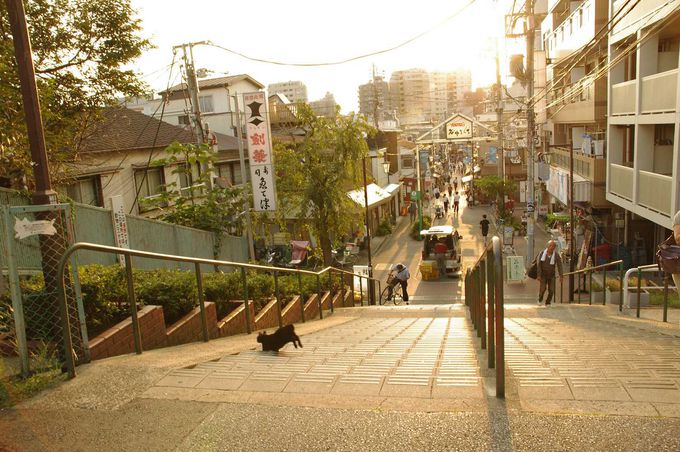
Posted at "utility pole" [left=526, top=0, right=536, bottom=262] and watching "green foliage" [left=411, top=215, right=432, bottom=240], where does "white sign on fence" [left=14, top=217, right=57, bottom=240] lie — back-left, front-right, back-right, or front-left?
back-left

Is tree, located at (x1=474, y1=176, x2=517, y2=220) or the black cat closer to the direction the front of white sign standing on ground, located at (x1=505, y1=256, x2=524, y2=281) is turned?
the black cat

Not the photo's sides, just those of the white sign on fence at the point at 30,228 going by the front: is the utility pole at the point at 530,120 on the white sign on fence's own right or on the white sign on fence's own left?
on the white sign on fence's own left

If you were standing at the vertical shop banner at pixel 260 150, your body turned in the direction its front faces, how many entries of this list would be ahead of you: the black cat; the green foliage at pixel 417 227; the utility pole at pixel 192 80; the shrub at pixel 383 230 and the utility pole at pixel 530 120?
1

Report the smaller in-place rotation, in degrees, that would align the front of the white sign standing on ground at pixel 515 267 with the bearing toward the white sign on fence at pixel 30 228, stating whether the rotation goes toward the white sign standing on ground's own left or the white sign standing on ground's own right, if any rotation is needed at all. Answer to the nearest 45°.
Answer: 0° — it already faces it

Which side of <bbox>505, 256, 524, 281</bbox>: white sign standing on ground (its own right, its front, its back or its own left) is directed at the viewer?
front

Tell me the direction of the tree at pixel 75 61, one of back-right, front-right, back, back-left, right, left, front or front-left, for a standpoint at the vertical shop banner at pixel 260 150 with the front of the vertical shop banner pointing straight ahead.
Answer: front-right

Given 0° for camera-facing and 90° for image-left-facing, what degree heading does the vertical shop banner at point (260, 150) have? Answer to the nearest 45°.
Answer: approximately 0°

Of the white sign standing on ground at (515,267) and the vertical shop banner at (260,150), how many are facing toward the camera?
2

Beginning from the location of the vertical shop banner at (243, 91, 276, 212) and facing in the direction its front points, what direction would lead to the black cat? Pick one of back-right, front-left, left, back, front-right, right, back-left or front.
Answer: front

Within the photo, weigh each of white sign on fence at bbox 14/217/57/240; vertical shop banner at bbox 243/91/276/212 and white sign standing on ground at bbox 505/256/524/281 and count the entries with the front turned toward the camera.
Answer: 3

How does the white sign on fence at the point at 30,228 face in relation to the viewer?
toward the camera

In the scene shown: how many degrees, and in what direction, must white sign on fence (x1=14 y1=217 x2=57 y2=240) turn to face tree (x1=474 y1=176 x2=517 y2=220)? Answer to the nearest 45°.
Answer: approximately 135° to its left

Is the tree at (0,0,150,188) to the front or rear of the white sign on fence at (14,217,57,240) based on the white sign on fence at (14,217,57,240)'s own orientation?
to the rear

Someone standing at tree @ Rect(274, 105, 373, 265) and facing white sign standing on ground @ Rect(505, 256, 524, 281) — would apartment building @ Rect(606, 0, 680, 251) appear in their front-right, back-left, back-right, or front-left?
front-right

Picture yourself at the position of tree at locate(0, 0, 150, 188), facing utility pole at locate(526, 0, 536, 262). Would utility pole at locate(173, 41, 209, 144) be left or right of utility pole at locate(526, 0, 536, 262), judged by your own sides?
left

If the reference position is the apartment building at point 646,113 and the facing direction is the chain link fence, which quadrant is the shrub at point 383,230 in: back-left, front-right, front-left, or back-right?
back-right

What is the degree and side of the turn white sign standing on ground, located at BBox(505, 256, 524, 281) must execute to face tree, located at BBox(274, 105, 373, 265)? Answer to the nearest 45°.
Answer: approximately 45° to its right
